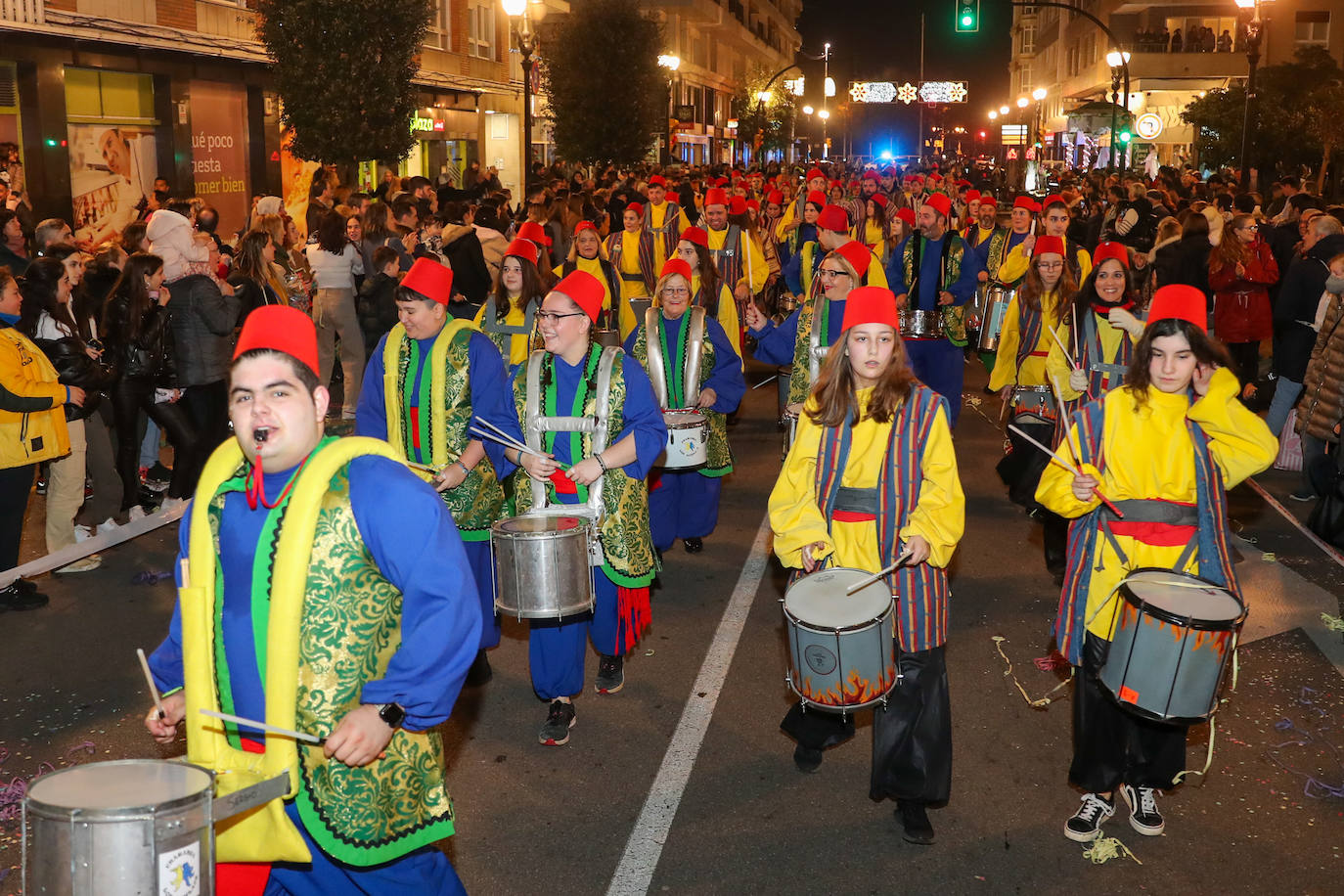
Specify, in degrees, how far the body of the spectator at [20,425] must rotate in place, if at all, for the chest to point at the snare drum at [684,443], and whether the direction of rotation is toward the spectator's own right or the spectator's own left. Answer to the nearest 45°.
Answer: approximately 45° to the spectator's own right

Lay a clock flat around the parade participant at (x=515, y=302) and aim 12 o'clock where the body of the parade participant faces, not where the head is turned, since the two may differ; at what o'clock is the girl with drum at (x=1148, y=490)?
The girl with drum is roughly at 11 o'clock from the parade participant.

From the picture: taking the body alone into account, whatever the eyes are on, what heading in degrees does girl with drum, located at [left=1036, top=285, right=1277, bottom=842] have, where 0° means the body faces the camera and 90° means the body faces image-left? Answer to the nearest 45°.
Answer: approximately 0°

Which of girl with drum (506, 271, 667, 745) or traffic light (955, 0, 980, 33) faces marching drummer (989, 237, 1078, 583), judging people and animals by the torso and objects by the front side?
the traffic light

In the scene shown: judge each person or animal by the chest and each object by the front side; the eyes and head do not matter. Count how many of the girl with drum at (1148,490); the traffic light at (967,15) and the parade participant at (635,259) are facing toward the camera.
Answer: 3

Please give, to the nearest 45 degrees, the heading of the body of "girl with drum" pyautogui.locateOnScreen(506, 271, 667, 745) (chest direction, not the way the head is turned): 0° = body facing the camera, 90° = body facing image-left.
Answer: approximately 45°

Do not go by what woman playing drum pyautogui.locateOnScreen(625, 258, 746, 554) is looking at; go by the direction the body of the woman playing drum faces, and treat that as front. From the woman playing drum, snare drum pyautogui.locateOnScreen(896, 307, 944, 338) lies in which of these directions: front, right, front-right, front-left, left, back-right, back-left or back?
back-left

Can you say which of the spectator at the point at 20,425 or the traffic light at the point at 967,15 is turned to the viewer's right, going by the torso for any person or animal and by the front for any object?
the spectator

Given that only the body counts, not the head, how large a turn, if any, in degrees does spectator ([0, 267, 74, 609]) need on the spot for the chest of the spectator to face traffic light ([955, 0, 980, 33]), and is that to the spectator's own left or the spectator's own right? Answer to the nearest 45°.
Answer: approximately 45° to the spectator's own left

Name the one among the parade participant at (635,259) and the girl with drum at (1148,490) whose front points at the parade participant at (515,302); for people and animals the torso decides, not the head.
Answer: the parade participant at (635,259)

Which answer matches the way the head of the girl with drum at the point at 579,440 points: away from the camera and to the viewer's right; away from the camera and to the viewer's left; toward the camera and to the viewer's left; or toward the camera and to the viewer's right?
toward the camera and to the viewer's left

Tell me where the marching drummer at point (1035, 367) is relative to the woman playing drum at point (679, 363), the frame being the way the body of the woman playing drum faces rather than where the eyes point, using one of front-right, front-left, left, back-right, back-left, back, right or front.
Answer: left

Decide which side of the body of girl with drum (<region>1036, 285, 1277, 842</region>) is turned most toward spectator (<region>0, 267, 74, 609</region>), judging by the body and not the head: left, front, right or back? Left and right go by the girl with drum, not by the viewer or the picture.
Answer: right

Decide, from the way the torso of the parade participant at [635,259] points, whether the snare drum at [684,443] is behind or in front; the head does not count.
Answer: in front
